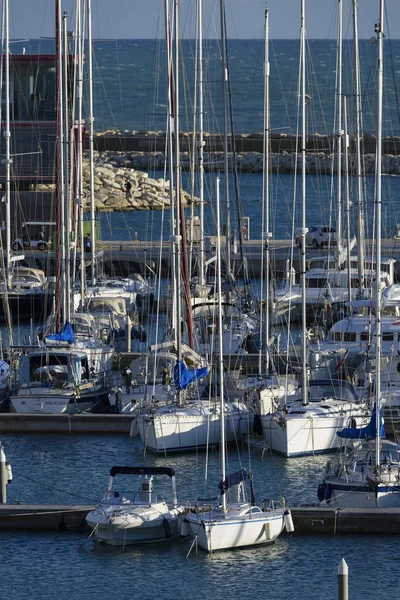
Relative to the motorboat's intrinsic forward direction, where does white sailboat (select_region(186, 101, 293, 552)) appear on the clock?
The white sailboat is roughly at 8 o'clock from the motorboat.

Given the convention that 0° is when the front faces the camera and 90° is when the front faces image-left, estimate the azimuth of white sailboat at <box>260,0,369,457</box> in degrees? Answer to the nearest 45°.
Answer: approximately 45°

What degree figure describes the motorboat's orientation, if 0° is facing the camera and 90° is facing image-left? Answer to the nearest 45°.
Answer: approximately 45°

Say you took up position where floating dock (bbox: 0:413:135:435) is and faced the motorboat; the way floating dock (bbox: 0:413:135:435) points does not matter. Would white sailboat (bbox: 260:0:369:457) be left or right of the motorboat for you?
left
